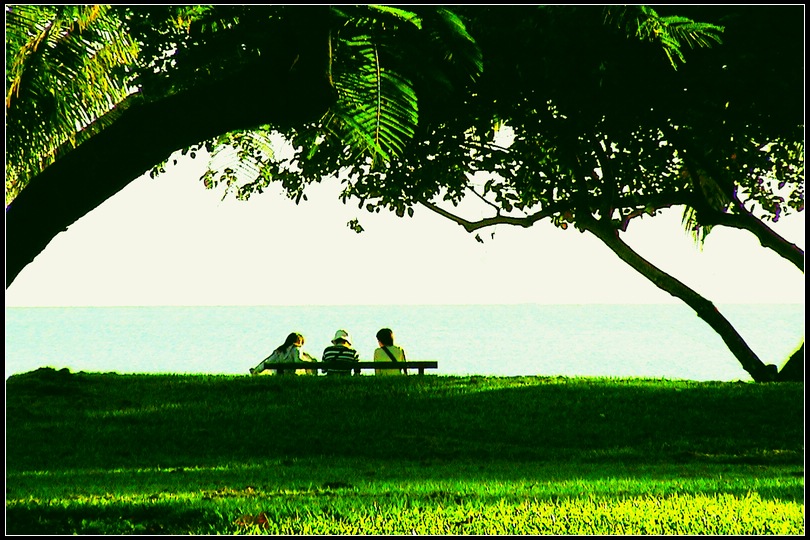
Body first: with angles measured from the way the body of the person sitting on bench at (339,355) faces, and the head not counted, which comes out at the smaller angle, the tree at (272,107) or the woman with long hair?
the woman with long hair

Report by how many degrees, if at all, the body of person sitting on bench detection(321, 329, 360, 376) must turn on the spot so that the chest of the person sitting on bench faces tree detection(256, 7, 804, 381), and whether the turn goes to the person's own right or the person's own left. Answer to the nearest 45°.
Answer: approximately 135° to the person's own right

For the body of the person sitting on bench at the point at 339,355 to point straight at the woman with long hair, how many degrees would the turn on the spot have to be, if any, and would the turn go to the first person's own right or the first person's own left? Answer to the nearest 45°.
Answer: approximately 45° to the first person's own left

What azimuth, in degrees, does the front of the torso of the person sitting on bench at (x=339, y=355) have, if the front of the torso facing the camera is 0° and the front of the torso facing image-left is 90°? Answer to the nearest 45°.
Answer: approximately 180°
